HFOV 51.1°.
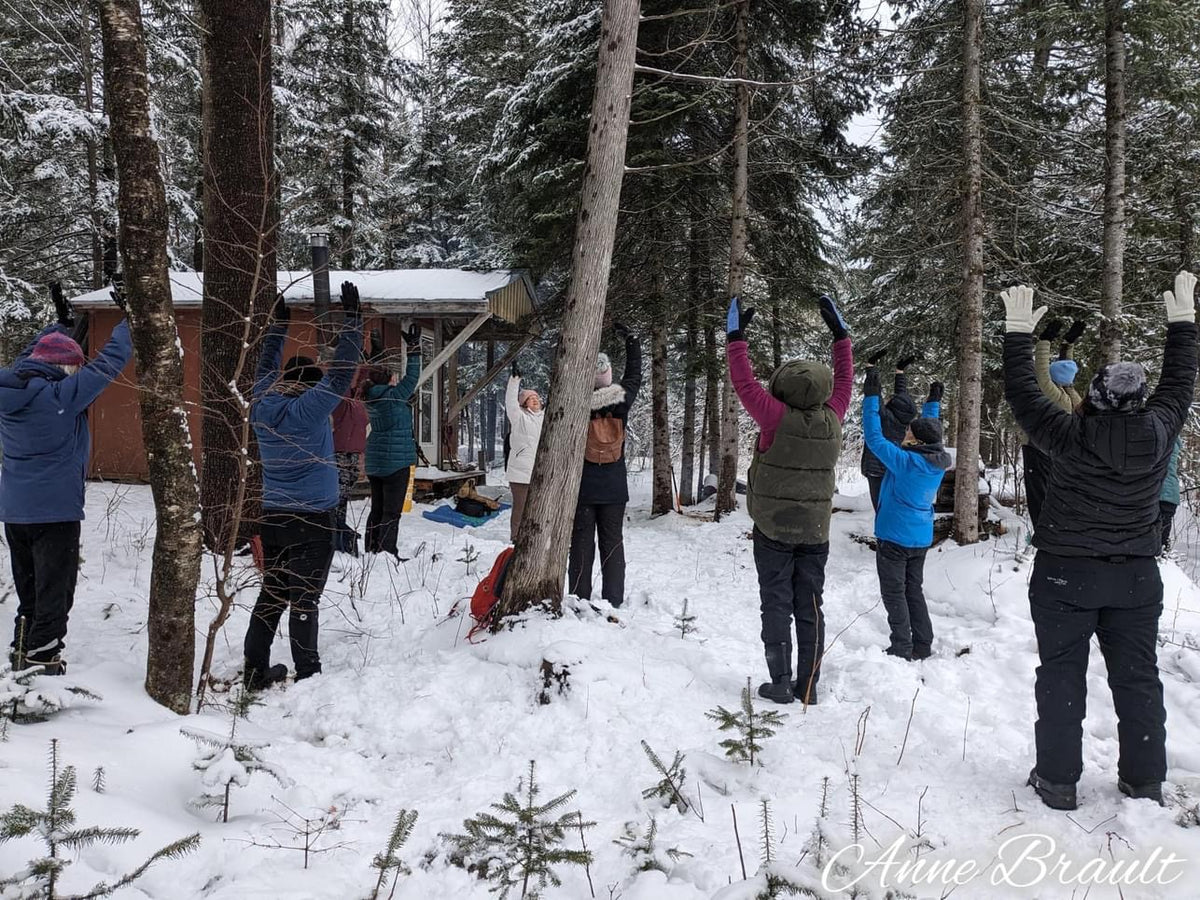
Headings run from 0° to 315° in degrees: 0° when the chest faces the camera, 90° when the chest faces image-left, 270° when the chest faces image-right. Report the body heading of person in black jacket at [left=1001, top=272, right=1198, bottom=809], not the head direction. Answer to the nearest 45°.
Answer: approximately 180°

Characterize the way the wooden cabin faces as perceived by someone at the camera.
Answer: facing to the right of the viewer

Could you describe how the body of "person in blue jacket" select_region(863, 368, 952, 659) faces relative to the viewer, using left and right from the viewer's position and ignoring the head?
facing away from the viewer and to the left of the viewer

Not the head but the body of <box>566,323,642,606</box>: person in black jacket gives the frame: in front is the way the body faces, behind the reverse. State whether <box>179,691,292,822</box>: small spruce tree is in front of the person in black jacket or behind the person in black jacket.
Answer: behind

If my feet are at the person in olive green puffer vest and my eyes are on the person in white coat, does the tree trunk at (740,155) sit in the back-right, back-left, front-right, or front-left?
front-right

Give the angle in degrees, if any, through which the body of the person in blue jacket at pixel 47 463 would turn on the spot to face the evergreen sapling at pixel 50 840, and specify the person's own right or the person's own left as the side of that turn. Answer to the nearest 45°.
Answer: approximately 135° to the person's own right

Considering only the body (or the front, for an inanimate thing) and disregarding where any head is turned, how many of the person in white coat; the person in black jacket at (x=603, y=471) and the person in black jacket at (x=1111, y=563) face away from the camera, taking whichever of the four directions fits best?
2

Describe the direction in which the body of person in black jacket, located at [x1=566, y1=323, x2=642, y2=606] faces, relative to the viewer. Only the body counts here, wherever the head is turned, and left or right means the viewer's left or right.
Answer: facing away from the viewer

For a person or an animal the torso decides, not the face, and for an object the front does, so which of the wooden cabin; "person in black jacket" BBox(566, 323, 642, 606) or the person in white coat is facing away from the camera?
the person in black jacket

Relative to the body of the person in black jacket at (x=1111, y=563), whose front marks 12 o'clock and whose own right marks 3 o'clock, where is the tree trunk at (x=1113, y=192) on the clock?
The tree trunk is roughly at 12 o'clock from the person in black jacket.

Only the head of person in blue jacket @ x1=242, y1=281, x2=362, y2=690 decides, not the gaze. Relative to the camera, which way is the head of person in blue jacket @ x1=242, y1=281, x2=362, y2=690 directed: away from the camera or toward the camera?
away from the camera

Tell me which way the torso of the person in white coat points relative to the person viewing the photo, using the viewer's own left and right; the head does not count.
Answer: facing the viewer and to the right of the viewer
